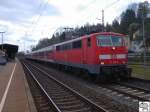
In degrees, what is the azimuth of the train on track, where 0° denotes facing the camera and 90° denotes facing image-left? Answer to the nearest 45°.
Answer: approximately 315°
